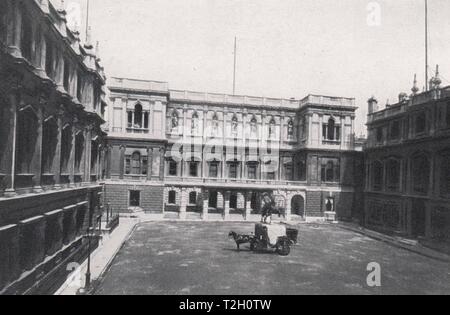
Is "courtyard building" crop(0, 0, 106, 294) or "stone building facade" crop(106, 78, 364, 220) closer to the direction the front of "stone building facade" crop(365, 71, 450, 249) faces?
the courtyard building

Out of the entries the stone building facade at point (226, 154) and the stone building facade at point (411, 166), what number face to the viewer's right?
0

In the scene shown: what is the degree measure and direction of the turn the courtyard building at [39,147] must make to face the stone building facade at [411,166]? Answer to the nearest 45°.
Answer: approximately 45° to its left

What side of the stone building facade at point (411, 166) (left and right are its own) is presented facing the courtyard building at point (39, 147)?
front

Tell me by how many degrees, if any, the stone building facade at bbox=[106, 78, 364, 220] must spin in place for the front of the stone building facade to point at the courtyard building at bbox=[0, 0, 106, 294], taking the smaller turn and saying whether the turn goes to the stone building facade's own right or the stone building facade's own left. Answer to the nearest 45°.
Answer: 0° — it already faces it

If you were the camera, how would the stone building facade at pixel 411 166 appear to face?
facing the viewer and to the left of the viewer

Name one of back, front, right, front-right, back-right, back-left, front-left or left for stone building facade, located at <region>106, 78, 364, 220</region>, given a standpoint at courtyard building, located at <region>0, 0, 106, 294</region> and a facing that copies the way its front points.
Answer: left

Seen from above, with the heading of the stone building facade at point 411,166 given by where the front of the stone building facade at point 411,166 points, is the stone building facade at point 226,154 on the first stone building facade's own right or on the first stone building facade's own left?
on the first stone building facade's own right

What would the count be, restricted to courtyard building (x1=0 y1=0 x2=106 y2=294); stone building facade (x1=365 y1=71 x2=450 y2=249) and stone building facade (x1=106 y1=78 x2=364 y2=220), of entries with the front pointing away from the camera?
0

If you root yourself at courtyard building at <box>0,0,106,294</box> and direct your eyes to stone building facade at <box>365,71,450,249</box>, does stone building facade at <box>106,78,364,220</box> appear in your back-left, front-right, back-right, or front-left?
front-left

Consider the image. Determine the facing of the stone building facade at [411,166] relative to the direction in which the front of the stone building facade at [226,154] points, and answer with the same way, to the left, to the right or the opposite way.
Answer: to the right

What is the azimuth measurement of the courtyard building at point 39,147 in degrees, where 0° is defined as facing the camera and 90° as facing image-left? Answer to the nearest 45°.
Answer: approximately 315°

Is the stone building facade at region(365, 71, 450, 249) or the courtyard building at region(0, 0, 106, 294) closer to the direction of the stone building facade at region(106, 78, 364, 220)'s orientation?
the courtyard building

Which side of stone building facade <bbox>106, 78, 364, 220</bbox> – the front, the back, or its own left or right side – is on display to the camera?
front

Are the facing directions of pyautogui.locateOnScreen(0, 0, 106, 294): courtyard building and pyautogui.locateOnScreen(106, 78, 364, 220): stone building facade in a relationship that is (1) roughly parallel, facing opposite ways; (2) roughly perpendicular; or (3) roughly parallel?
roughly perpendicular
